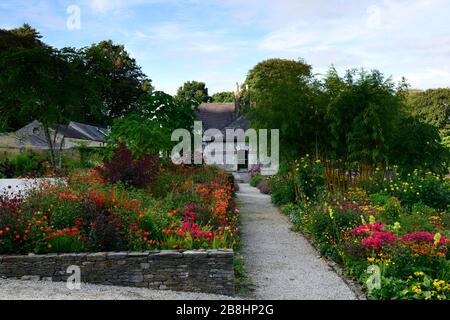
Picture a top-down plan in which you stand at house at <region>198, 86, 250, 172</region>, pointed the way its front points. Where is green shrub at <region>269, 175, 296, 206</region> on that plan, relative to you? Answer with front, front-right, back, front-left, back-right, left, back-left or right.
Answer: front

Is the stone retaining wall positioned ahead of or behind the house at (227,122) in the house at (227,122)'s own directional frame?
ahead

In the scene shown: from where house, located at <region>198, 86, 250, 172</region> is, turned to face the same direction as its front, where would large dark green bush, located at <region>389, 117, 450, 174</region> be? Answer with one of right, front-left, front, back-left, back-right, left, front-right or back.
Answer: front

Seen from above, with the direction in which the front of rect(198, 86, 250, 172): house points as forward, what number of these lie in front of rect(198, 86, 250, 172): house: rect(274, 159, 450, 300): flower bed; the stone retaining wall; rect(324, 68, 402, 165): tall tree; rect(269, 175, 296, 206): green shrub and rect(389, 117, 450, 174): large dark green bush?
5

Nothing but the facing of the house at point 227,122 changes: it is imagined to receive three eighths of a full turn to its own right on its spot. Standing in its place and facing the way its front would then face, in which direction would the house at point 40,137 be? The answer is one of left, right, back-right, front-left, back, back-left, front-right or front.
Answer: left

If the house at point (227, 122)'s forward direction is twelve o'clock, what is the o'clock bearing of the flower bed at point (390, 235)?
The flower bed is roughly at 12 o'clock from the house.

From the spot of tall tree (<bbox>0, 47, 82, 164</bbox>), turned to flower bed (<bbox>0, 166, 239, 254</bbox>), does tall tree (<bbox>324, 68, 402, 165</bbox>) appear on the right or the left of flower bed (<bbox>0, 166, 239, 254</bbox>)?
left

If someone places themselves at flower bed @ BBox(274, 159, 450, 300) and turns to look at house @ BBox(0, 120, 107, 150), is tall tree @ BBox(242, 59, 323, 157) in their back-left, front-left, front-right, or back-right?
front-right

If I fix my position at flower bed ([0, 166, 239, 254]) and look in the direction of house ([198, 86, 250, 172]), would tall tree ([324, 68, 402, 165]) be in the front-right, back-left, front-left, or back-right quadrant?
front-right

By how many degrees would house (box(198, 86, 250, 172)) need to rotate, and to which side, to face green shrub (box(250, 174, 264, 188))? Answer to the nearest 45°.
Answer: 0° — it already faces it

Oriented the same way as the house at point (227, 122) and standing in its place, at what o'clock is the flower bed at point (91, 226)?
The flower bed is roughly at 12 o'clock from the house.

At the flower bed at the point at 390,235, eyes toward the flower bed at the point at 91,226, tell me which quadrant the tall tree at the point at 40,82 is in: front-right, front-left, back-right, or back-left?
front-right

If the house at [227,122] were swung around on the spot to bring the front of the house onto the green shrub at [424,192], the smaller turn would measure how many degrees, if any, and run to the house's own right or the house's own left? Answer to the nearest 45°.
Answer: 0° — it already faces it

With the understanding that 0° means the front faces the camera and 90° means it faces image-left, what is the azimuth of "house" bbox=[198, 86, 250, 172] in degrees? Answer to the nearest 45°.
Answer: approximately 0°
